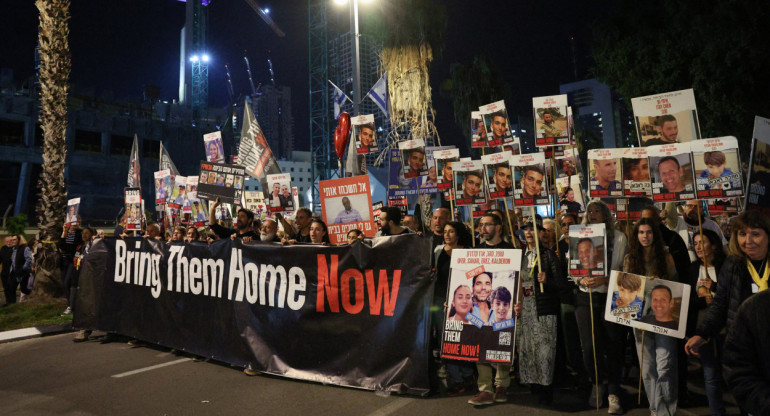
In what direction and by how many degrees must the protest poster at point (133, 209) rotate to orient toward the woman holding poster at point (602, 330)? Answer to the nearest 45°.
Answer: approximately 45° to its left

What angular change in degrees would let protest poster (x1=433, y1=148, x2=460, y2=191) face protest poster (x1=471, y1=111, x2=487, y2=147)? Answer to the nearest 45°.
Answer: approximately 135° to its left

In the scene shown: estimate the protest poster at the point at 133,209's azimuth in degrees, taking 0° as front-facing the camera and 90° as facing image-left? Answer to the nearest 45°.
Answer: approximately 0°

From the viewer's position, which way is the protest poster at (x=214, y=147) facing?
facing the viewer

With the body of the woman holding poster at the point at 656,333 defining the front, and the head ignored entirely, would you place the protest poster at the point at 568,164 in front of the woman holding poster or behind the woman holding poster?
behind

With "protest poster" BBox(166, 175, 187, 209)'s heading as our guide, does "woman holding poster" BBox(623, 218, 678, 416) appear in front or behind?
in front

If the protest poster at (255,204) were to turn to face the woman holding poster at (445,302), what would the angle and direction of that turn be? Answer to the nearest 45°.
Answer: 0° — it already faces them

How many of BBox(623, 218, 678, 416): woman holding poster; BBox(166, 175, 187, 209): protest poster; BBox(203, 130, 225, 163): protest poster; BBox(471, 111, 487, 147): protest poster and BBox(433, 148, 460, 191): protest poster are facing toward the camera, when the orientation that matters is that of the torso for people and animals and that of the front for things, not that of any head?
5

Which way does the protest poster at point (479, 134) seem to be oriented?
toward the camera

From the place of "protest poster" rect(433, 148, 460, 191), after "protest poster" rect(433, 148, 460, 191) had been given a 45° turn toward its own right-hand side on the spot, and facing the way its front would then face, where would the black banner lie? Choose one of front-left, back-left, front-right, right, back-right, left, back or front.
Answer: front

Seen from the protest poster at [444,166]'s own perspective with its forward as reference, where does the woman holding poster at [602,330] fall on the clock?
The woman holding poster is roughly at 11 o'clock from the protest poster.

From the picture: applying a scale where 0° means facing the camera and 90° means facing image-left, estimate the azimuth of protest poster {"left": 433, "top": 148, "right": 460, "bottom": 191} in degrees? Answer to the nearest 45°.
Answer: approximately 0°

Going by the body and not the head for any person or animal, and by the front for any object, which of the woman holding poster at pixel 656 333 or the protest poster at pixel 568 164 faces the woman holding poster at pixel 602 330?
the protest poster
